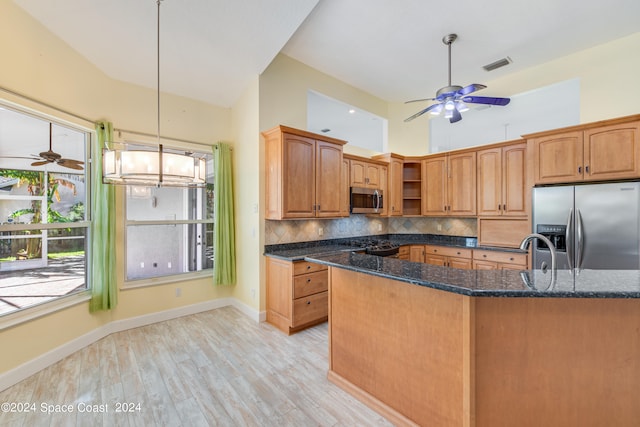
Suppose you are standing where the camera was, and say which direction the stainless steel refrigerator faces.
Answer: facing the viewer

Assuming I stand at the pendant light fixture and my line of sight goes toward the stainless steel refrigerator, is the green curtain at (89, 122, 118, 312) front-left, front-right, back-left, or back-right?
back-left

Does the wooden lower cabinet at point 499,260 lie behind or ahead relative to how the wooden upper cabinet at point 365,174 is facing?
ahead

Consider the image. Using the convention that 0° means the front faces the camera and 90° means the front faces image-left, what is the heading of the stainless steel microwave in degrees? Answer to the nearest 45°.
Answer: approximately 315°

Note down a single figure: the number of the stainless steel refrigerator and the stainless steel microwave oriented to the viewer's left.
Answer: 0

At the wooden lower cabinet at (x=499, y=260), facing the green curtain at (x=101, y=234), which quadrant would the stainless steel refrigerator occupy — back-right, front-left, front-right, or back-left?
back-left

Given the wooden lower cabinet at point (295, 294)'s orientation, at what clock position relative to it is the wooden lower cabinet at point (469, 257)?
the wooden lower cabinet at point (469, 257) is roughly at 10 o'clock from the wooden lower cabinet at point (295, 294).

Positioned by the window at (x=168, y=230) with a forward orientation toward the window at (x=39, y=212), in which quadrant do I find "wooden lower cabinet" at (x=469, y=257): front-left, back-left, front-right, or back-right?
back-left

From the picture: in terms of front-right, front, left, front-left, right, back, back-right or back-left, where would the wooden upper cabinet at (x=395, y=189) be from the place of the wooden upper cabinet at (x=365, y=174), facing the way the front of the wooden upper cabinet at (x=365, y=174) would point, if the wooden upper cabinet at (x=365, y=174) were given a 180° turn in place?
right

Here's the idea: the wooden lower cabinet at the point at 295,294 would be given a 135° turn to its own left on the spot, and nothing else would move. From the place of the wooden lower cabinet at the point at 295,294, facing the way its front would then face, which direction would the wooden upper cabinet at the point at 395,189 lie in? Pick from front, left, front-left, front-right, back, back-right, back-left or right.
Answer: front-right

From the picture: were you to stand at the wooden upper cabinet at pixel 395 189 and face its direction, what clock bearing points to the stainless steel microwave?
The stainless steel microwave is roughly at 3 o'clock from the wooden upper cabinet.

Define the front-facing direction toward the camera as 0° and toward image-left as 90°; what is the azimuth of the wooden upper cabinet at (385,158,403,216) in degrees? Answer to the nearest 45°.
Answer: approximately 315°

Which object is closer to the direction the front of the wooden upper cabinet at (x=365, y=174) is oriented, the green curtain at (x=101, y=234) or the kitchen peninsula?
the kitchen peninsula

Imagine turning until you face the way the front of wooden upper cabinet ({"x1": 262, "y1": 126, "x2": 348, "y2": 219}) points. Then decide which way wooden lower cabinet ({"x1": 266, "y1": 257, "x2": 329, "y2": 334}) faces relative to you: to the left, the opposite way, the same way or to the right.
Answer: the same way

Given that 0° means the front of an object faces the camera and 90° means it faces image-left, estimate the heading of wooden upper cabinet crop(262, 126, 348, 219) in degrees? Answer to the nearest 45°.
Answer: approximately 315°

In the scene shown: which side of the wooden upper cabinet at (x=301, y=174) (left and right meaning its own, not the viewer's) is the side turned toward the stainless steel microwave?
left

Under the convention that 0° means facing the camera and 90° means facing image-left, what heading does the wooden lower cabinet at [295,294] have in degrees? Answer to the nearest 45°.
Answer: approximately 315°
